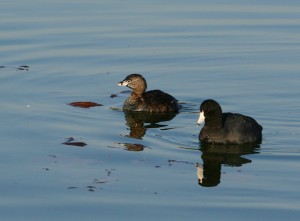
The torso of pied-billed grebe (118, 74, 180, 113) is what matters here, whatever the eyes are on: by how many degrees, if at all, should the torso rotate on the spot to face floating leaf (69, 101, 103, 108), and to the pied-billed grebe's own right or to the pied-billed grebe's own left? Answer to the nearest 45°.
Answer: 0° — it already faces it

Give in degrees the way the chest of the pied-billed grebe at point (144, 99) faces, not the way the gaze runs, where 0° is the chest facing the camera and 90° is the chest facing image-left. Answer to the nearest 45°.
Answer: approximately 90°
